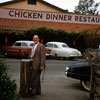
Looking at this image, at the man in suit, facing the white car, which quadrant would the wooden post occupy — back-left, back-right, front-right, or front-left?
back-left

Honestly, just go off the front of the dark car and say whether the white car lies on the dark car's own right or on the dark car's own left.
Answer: on the dark car's own right

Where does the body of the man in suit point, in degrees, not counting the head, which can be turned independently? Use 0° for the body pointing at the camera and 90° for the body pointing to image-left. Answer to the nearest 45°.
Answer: approximately 45°

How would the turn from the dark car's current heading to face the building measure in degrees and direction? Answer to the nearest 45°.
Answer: approximately 90° to its right

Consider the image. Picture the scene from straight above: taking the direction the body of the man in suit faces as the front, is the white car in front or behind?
behind

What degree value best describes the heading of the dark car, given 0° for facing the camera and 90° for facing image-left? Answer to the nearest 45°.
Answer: approximately 90°

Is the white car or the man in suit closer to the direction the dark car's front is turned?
the man in suit

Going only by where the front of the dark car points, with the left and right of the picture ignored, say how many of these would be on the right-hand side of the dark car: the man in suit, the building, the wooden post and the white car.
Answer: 2

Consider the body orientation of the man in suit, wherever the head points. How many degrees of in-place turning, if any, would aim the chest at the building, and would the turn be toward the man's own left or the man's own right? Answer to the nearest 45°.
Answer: approximately 135° to the man's own right
